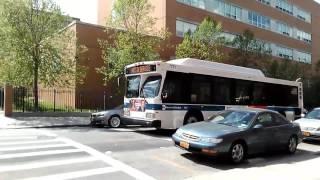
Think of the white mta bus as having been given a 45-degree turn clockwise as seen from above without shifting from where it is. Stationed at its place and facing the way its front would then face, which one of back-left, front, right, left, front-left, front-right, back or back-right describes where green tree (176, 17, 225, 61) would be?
right

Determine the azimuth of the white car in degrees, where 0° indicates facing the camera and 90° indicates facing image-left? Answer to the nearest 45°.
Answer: approximately 45°

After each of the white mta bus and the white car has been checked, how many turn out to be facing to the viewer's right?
0

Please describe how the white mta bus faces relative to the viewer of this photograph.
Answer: facing the viewer and to the left of the viewer

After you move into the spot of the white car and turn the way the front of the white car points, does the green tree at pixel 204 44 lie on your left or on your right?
on your right

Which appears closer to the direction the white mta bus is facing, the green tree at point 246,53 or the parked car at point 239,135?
the parked car

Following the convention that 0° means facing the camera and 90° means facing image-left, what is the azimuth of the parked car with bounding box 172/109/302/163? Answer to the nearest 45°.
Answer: approximately 45°
